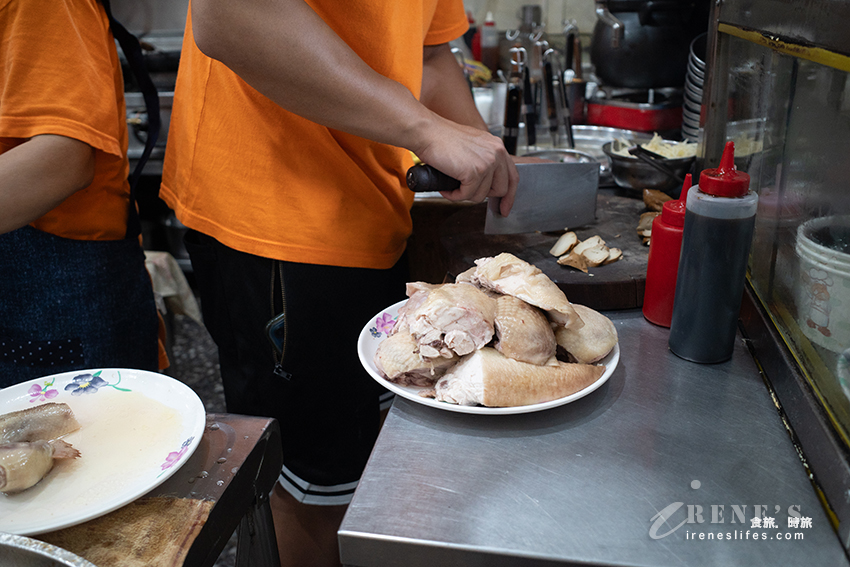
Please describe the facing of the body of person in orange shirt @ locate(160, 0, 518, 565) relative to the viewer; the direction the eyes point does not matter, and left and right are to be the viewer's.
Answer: facing to the right of the viewer

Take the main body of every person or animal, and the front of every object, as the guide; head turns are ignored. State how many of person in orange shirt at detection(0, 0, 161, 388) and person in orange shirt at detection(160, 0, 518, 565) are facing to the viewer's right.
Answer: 1
